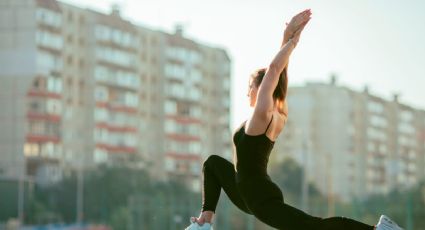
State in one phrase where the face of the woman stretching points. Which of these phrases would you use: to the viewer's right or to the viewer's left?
to the viewer's left

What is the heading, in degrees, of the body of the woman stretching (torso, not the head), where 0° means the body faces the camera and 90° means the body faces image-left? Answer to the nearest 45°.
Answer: approximately 90°
